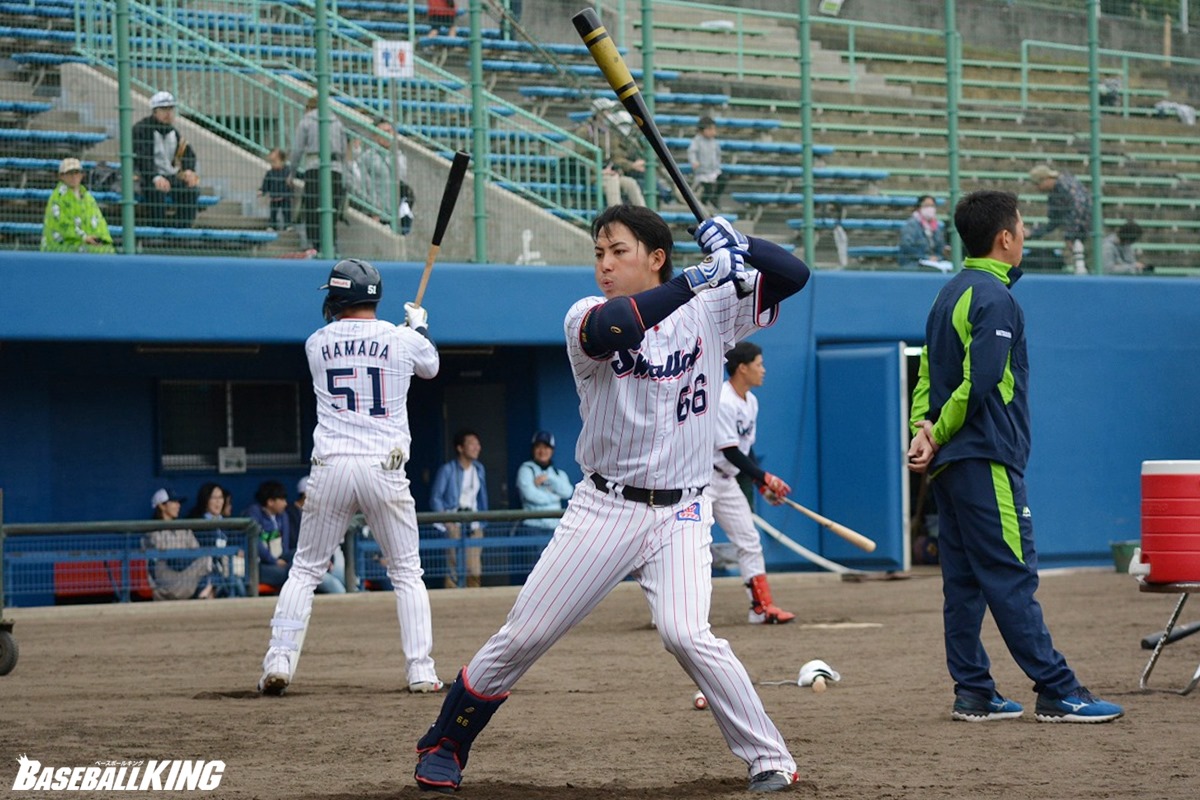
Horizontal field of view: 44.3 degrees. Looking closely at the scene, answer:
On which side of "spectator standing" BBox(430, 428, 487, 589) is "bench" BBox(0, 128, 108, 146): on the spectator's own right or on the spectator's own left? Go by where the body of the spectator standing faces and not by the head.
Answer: on the spectator's own right

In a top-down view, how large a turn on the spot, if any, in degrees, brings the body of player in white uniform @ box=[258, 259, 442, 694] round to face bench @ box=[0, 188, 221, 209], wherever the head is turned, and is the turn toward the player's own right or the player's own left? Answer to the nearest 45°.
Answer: approximately 45° to the player's own left

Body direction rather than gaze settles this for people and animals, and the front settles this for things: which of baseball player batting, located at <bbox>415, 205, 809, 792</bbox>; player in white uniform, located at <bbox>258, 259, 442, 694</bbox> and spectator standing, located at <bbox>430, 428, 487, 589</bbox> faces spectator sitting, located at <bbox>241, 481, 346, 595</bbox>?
the player in white uniform

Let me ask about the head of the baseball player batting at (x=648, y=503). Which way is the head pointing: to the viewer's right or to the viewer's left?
to the viewer's left

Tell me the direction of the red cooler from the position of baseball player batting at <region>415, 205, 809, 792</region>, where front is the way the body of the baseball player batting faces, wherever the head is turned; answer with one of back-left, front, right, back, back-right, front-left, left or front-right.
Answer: back-left

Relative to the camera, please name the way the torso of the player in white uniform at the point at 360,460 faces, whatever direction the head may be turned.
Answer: away from the camera

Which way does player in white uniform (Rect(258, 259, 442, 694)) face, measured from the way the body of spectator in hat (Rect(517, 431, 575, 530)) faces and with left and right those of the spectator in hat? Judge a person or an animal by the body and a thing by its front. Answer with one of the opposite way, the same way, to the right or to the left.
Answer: the opposite way

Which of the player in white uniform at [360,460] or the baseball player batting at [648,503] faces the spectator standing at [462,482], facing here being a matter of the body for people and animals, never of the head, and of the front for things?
the player in white uniform

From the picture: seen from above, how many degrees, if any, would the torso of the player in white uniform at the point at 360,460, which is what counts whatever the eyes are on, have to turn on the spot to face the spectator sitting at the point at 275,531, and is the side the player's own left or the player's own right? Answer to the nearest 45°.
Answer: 0° — they already face them

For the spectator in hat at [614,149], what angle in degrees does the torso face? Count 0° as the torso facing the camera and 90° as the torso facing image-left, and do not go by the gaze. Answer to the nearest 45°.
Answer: approximately 45°

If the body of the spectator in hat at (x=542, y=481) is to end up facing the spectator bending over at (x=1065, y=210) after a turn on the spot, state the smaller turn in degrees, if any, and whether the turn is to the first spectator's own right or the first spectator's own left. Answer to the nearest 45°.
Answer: approximately 90° to the first spectator's own left

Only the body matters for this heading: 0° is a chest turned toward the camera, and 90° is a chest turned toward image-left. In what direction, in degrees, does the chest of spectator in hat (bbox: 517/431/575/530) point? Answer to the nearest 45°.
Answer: approximately 0°
